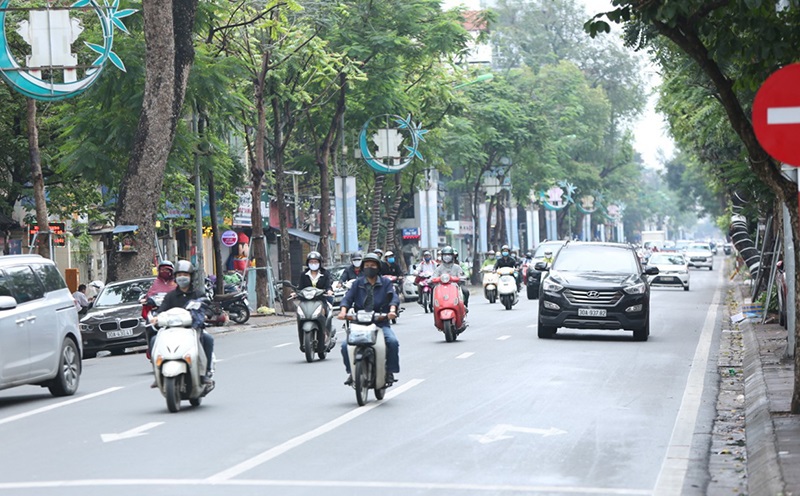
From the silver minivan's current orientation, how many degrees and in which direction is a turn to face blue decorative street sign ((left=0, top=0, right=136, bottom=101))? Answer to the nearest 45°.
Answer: approximately 135° to its right

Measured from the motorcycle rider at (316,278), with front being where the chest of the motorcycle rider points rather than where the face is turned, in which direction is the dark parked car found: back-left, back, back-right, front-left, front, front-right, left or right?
back-right

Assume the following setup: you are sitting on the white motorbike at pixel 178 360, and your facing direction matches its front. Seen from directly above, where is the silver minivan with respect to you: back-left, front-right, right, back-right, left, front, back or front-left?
back-right

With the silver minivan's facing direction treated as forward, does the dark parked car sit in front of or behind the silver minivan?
behind

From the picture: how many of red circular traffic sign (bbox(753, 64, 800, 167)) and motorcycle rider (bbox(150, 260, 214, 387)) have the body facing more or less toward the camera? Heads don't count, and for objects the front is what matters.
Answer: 2

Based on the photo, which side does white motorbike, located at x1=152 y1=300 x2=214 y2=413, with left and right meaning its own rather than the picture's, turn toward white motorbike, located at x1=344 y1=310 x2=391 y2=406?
left

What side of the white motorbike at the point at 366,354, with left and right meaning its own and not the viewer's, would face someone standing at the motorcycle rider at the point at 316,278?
back
